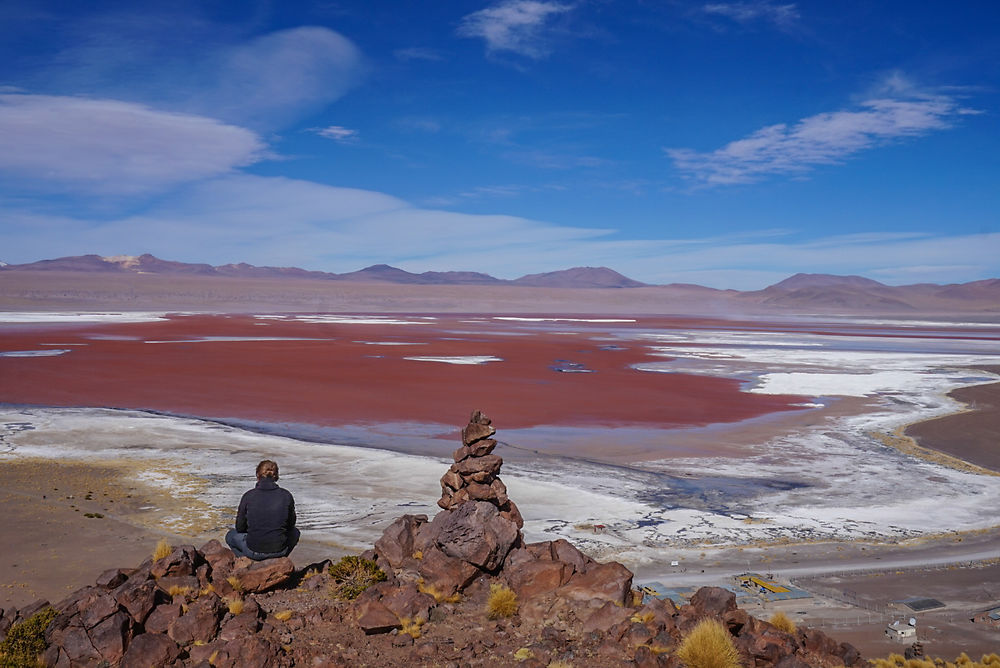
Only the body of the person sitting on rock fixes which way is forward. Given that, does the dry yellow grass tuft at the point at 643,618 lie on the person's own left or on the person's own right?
on the person's own right

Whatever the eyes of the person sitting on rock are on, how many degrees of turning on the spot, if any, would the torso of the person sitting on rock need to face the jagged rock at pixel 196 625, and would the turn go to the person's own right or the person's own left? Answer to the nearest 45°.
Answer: approximately 135° to the person's own left

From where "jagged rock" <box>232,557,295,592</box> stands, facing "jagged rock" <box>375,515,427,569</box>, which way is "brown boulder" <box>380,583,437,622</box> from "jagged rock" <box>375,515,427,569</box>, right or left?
right

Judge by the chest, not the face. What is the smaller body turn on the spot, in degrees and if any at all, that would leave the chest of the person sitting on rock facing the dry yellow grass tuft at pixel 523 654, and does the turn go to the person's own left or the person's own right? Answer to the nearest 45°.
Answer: approximately 135° to the person's own right

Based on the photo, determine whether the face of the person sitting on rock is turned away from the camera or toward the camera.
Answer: away from the camera

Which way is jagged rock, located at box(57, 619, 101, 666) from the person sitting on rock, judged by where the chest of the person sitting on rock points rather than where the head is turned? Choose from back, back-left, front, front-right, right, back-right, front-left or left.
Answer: back-left

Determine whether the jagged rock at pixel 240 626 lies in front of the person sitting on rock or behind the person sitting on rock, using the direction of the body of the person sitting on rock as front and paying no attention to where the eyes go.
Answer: behind

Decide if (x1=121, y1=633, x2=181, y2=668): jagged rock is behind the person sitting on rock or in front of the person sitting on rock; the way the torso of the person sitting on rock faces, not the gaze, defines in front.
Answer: behind

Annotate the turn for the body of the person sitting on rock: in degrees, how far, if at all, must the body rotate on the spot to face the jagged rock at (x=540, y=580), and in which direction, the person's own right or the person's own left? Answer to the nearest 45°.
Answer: approximately 90° to the person's own right

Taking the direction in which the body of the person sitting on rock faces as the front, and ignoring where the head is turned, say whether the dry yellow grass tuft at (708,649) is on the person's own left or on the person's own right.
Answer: on the person's own right

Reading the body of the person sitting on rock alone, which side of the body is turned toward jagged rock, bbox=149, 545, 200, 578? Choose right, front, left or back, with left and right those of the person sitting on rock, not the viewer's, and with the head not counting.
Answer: left

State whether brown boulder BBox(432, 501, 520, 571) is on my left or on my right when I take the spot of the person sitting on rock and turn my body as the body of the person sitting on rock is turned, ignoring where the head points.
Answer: on my right

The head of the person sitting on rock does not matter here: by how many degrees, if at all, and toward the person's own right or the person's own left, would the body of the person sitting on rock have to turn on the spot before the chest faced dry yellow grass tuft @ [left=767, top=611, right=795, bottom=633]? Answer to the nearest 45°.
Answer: approximately 90° to the person's own right

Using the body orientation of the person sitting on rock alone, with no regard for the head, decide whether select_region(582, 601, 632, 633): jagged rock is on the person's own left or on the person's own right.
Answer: on the person's own right

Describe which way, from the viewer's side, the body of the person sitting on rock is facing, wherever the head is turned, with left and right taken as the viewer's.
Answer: facing away from the viewer
